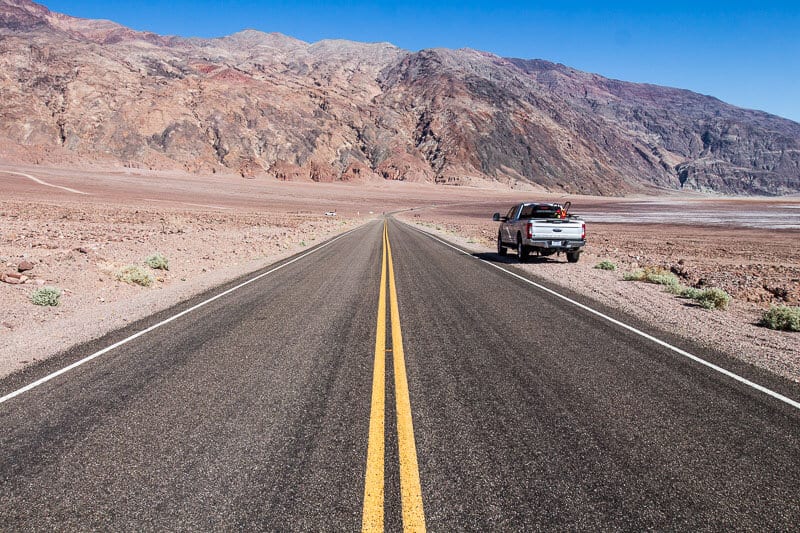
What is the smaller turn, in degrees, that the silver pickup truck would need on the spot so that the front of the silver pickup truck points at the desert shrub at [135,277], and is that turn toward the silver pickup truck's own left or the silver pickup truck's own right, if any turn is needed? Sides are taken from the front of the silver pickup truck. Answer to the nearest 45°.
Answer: approximately 135° to the silver pickup truck's own left

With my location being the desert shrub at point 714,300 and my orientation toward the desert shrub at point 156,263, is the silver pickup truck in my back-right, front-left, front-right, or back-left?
front-right

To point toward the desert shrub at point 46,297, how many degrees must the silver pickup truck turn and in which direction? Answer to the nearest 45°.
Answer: approximately 135° to its left

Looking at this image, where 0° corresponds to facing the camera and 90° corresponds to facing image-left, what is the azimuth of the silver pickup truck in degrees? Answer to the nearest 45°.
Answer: approximately 180°

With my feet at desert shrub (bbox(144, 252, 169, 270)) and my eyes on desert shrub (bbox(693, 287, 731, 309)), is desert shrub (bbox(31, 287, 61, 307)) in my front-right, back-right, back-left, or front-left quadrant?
front-right

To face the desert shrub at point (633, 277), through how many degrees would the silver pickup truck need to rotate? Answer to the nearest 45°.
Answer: approximately 135° to its right

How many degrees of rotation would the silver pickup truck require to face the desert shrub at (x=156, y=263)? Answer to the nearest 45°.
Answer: approximately 90° to its left
